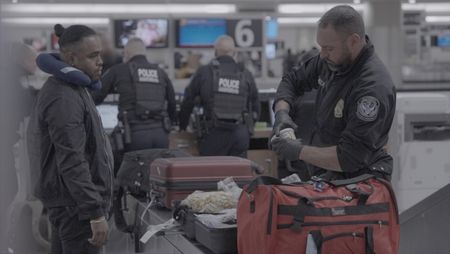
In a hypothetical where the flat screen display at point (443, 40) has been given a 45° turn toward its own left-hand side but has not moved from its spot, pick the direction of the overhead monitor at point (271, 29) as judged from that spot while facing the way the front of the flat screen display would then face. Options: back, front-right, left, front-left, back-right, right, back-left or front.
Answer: right

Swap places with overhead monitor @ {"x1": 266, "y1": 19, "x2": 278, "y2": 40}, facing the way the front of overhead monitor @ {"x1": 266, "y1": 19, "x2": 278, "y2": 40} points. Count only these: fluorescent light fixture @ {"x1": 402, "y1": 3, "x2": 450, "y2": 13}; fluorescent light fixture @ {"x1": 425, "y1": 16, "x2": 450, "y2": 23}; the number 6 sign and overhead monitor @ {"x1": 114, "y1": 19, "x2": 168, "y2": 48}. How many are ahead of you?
2

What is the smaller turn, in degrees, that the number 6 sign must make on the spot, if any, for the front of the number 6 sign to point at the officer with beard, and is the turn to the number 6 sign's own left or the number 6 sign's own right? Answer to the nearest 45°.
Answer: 0° — it already faces them

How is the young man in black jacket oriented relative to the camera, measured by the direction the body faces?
to the viewer's right

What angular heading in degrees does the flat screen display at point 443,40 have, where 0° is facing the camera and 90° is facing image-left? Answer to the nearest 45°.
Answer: approximately 0°

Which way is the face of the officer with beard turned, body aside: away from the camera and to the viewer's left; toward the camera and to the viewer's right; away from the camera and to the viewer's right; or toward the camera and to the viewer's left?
toward the camera and to the viewer's left

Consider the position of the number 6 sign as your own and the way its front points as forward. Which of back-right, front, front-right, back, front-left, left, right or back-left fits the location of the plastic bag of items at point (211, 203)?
front

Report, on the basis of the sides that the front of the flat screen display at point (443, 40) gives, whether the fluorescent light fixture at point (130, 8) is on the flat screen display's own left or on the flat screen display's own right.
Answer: on the flat screen display's own right

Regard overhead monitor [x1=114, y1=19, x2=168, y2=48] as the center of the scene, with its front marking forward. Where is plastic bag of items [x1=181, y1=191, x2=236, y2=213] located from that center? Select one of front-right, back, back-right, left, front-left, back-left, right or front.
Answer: front

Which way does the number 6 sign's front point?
toward the camera

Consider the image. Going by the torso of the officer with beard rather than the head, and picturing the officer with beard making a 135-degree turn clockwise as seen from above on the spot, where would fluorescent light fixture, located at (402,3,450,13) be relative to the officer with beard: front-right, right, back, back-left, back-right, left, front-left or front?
front

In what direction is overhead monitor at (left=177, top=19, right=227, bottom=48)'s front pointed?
toward the camera

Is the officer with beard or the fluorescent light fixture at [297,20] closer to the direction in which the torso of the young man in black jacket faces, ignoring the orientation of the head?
the officer with beard
